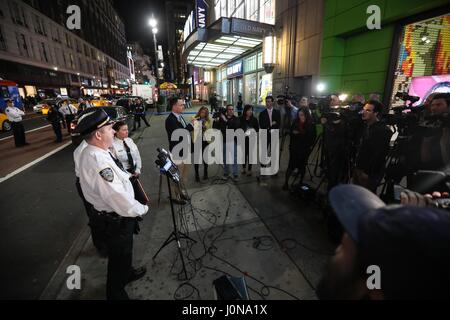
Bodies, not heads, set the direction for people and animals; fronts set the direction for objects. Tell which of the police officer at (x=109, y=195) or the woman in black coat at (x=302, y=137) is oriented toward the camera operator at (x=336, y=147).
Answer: the police officer

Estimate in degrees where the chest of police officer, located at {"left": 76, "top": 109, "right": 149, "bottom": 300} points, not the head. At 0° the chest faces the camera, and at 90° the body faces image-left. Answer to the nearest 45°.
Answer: approximately 270°

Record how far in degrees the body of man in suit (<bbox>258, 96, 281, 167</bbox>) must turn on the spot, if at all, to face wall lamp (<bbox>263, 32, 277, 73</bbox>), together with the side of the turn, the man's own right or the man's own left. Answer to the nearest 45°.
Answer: approximately 180°

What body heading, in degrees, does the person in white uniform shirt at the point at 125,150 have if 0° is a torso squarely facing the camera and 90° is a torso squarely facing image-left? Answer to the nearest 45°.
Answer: approximately 315°

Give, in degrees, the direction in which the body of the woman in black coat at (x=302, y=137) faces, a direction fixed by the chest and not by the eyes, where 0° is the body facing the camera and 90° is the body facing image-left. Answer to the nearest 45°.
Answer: approximately 45°

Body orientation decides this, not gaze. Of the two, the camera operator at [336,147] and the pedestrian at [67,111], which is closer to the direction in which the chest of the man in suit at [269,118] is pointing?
the camera operator

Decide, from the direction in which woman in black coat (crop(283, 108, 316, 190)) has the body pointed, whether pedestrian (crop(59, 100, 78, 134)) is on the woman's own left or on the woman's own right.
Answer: on the woman's own right

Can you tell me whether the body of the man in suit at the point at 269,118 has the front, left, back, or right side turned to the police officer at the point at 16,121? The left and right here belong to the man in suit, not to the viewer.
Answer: right

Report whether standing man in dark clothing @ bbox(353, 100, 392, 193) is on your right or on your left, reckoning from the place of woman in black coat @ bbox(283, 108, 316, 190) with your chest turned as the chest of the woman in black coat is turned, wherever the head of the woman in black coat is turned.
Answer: on your left

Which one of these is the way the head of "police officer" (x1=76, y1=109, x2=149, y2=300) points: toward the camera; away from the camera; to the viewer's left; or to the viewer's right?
to the viewer's right

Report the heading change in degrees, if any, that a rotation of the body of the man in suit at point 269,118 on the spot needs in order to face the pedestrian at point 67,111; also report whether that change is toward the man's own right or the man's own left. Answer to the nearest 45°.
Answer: approximately 90° to the man's own right

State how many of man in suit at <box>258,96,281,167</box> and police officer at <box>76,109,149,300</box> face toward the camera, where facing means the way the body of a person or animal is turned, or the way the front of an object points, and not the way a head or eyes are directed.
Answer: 1

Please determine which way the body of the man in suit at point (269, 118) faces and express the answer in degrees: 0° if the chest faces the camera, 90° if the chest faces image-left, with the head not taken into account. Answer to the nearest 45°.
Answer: approximately 0°

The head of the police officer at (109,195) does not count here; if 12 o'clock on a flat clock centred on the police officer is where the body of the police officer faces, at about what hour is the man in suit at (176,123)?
The man in suit is roughly at 10 o'clock from the police officer.
